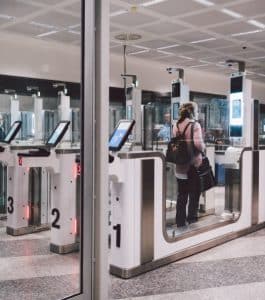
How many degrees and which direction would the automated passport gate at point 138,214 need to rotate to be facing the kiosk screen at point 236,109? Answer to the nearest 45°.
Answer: approximately 180°

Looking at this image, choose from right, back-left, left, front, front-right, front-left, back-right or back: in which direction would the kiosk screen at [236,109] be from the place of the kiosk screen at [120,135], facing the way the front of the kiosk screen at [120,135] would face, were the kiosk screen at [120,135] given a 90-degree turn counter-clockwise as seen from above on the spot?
left

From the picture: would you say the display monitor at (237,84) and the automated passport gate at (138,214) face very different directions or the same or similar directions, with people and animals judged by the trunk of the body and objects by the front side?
same or similar directions

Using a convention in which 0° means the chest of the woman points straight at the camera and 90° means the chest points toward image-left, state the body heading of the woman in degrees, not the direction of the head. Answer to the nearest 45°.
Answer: approximately 225°

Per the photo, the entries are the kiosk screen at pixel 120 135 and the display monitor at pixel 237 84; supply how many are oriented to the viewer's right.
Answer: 0

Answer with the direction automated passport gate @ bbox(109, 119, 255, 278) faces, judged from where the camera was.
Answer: facing the viewer and to the left of the viewer

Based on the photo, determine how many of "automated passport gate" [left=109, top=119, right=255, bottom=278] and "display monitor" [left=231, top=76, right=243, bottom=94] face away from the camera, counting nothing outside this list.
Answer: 0
